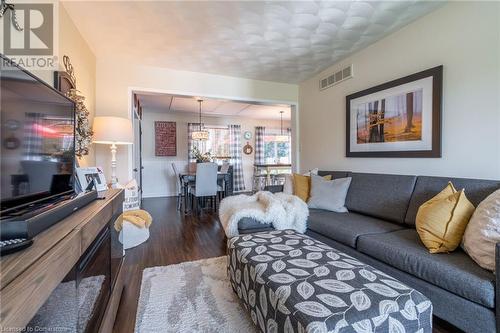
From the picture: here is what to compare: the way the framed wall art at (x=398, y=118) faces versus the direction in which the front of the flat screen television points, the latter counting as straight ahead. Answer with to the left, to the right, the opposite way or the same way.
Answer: the opposite way

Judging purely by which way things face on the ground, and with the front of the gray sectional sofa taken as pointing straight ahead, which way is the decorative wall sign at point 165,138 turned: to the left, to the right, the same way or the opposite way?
to the left

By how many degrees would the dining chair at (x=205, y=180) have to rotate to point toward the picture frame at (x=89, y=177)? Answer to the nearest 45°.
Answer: approximately 135° to its left

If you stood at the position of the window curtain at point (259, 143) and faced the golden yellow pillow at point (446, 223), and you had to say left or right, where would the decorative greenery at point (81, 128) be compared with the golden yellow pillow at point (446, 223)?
right

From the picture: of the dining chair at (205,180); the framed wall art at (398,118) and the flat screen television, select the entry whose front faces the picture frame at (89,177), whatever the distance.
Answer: the framed wall art

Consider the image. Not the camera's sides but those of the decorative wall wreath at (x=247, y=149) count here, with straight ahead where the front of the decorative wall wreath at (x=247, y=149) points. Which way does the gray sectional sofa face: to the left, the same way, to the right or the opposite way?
to the right

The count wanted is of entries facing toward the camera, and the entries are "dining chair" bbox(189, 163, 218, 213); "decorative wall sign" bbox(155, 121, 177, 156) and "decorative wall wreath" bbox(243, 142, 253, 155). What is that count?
2

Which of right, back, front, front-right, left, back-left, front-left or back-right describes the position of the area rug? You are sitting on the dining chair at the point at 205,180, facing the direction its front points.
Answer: back-left
